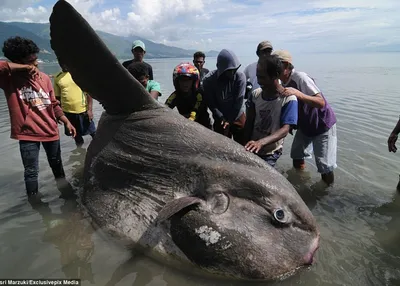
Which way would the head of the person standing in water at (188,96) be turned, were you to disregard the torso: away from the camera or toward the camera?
toward the camera

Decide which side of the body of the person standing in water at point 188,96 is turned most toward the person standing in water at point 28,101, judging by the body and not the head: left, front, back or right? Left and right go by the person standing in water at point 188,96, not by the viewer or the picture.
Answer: right

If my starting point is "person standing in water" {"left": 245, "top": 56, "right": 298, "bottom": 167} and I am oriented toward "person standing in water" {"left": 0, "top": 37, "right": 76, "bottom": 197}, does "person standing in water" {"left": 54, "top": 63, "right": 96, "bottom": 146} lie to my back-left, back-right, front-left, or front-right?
front-right

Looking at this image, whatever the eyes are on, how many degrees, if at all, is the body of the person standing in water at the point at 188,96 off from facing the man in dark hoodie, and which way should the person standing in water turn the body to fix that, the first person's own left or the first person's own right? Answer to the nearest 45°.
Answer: approximately 90° to the first person's own left

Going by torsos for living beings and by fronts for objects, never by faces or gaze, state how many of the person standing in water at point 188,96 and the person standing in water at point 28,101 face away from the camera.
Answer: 0

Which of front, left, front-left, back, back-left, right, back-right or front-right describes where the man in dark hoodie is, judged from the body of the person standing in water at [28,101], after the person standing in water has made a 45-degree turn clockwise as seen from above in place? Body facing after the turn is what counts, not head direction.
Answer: left

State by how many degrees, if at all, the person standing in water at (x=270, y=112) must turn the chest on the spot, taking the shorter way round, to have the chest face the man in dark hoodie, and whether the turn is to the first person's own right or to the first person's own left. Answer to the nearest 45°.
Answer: approximately 90° to the first person's own right

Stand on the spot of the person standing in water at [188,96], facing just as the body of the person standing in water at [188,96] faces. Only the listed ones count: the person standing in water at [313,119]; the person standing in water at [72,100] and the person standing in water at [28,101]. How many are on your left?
1

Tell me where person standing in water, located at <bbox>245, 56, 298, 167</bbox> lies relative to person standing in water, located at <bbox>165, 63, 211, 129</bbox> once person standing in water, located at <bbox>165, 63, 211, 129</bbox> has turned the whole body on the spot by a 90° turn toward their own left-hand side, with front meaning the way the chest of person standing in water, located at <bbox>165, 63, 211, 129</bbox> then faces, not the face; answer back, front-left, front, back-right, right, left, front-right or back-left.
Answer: front-right

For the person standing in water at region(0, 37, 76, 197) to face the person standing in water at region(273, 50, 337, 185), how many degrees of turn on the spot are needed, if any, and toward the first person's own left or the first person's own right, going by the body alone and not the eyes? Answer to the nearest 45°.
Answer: approximately 45° to the first person's own left

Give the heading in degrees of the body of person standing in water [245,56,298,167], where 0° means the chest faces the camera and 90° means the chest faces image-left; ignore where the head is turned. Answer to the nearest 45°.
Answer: approximately 45°

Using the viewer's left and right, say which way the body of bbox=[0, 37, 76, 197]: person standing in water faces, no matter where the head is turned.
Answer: facing the viewer and to the right of the viewer

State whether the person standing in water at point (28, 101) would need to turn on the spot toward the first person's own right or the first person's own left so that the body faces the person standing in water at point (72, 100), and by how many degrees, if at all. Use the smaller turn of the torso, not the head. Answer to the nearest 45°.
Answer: approximately 135° to the first person's own left

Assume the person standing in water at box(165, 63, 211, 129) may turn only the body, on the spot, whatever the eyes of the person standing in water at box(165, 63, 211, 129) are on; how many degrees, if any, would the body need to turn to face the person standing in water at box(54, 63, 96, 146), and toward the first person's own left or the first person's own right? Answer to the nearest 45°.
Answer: approximately 135° to the first person's own right

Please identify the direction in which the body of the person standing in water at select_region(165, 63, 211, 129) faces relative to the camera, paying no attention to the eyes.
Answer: toward the camera
